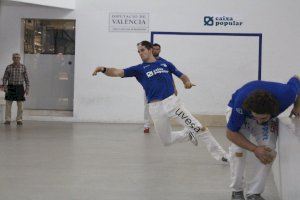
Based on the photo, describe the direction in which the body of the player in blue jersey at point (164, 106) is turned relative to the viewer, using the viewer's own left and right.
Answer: facing the viewer and to the left of the viewer

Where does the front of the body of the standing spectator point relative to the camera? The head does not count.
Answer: toward the camera

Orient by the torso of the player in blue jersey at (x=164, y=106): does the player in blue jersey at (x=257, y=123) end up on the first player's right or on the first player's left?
on the first player's left

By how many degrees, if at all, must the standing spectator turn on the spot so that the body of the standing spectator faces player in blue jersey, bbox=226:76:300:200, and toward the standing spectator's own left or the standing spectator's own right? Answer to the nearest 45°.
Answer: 0° — they already face them
